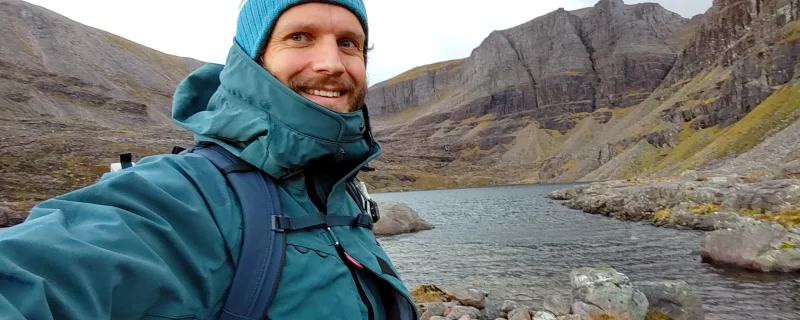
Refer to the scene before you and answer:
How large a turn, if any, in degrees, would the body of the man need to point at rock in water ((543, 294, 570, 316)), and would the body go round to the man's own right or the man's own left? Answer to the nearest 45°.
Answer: approximately 90° to the man's own left

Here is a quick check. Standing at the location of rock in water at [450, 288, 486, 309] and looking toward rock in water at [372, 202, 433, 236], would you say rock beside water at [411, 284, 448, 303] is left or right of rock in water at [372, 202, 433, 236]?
left

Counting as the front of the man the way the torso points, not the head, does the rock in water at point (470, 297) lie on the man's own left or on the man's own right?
on the man's own left

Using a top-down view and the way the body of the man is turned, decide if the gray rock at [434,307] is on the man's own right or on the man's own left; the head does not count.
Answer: on the man's own left

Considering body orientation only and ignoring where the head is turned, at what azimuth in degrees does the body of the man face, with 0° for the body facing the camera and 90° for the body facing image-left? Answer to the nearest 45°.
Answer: approximately 315°

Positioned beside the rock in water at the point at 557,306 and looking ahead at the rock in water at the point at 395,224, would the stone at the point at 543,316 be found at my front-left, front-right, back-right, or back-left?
back-left

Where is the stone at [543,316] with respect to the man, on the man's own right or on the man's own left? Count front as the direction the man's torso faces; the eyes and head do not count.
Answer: on the man's own left
